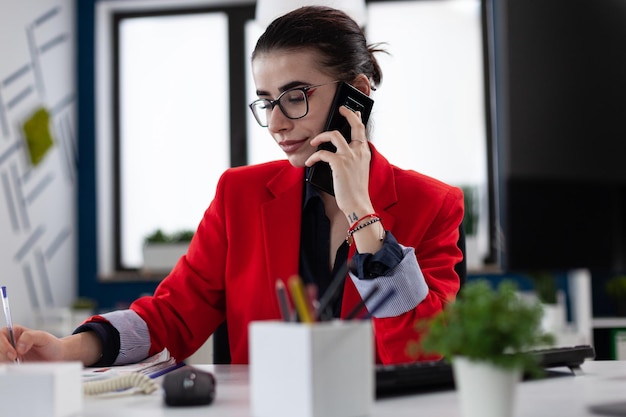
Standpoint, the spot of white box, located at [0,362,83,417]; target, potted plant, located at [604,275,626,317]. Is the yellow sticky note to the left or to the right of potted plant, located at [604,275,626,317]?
left

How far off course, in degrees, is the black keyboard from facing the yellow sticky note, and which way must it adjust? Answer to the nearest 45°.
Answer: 0° — it already faces it

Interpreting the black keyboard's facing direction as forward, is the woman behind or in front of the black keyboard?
in front

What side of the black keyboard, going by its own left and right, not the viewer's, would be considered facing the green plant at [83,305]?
front

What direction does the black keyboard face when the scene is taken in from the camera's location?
facing away from the viewer and to the left of the viewer

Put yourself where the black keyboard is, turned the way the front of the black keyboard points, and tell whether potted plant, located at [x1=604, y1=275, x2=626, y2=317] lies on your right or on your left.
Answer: on your right

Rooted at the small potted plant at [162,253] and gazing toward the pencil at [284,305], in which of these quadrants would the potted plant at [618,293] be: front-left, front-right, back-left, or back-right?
front-left

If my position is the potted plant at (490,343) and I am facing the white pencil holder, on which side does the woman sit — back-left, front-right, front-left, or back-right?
front-right

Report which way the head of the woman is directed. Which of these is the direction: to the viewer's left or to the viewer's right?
to the viewer's left

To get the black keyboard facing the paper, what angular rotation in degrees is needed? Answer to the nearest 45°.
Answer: approximately 45° to its left

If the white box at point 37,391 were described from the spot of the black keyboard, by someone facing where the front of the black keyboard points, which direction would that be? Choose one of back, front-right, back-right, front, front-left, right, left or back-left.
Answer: left
